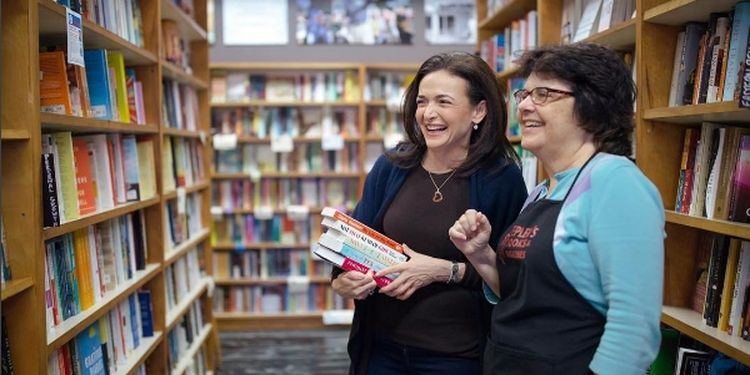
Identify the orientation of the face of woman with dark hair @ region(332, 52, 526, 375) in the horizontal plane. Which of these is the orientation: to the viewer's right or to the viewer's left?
to the viewer's left

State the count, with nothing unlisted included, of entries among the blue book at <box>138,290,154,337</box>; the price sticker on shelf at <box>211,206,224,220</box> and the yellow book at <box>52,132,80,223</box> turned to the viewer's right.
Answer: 2

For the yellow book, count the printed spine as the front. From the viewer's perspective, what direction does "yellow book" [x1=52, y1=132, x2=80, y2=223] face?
to the viewer's right

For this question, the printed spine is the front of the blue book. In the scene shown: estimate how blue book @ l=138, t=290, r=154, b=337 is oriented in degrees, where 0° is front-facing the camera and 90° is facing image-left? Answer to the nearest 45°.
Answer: approximately 270°

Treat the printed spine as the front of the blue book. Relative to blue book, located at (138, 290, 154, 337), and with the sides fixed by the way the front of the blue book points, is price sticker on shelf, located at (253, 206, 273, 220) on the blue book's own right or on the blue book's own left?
on the blue book's own left

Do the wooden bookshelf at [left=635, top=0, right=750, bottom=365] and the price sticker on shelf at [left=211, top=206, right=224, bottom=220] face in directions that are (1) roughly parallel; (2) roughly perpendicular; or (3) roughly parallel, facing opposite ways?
roughly perpendicular
